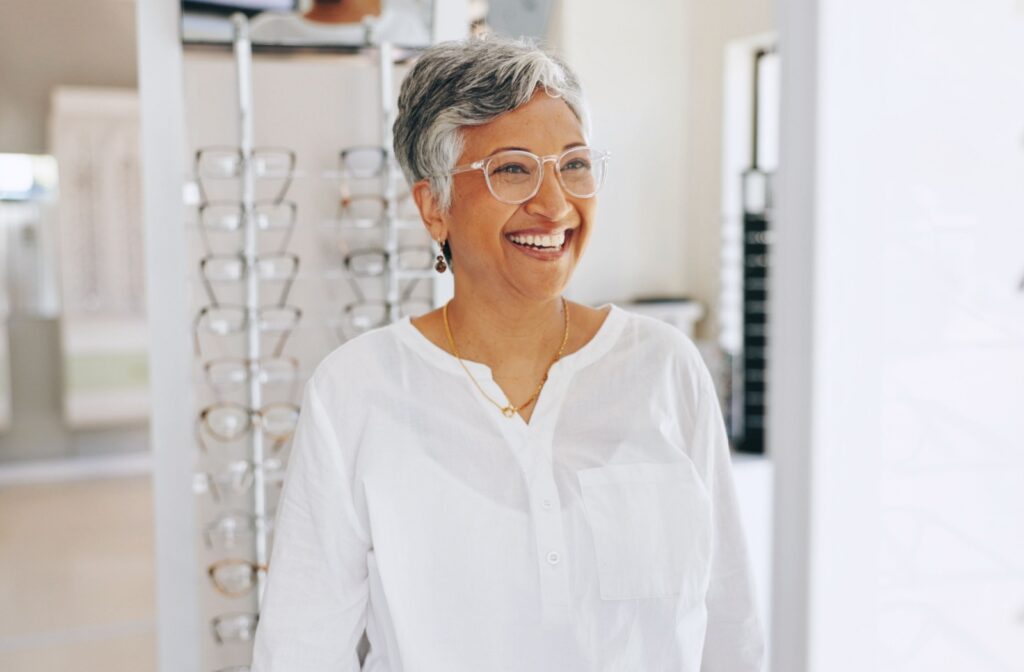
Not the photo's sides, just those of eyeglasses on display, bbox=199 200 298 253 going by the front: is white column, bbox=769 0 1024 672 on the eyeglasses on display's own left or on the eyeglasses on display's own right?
on the eyeglasses on display's own left

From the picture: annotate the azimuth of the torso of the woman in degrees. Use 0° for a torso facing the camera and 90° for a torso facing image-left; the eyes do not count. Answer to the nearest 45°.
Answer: approximately 0°

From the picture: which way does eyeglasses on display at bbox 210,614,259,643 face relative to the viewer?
toward the camera

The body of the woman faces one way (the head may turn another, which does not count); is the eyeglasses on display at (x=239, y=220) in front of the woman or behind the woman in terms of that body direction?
behind

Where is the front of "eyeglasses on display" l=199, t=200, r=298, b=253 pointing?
toward the camera

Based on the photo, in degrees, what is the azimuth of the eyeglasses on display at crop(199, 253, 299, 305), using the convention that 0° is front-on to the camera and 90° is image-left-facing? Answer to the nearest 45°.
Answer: approximately 0°

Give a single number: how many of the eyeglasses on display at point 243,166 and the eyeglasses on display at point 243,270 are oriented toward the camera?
2

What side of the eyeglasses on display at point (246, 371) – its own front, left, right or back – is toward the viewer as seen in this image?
front

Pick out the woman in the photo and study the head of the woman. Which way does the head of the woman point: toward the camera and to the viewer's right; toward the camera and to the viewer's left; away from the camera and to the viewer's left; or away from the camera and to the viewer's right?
toward the camera and to the viewer's right

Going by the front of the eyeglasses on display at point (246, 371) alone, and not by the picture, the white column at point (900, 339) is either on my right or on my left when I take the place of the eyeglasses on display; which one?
on my left

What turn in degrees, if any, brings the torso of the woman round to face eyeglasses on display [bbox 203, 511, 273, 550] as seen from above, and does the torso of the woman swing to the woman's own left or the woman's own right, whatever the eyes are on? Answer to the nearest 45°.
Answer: approximately 135° to the woman's own right

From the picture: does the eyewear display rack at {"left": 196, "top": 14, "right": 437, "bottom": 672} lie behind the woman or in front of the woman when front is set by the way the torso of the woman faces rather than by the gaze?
behind
